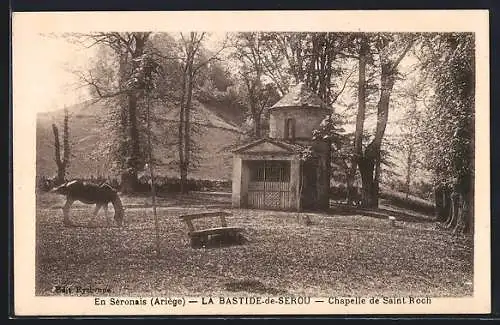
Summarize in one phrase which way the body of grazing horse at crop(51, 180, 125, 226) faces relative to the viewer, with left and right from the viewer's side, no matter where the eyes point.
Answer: facing to the right of the viewer

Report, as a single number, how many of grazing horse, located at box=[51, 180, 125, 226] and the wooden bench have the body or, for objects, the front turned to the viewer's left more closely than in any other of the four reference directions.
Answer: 0

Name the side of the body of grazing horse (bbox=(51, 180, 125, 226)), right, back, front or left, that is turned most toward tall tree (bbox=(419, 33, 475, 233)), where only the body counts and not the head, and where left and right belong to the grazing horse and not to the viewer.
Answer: front

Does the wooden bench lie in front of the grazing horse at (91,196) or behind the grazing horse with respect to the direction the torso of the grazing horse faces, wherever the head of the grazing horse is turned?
in front

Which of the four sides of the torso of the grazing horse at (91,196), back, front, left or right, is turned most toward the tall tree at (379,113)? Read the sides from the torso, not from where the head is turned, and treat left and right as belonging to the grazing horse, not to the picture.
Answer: front

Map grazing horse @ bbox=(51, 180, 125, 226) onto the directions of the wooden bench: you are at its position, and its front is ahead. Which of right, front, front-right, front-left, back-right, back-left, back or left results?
back-right

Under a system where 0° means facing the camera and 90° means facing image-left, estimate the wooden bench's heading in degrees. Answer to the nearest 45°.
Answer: approximately 315°
